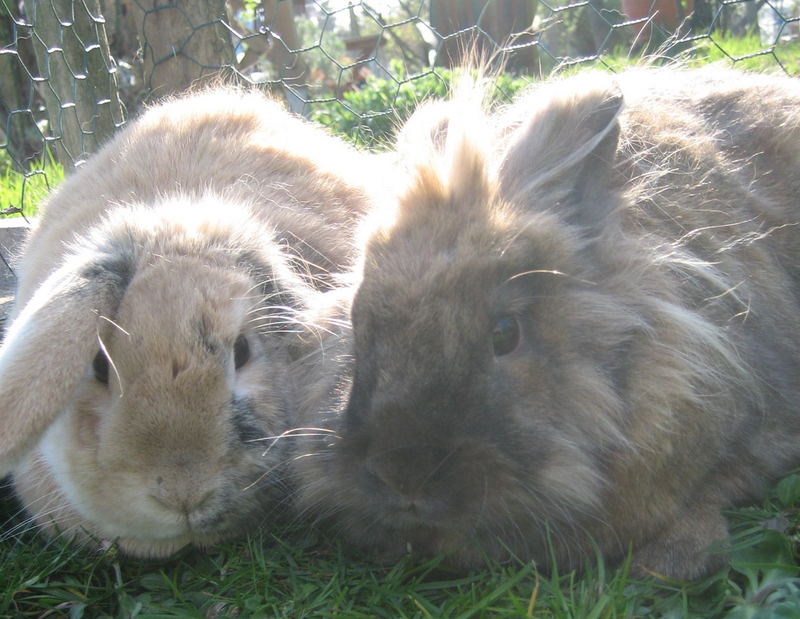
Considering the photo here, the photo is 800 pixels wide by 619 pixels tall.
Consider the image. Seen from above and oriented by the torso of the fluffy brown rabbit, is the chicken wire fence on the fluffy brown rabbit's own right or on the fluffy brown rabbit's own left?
on the fluffy brown rabbit's own right

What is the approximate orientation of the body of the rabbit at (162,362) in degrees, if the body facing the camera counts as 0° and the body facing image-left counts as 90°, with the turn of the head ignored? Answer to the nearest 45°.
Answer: approximately 0°

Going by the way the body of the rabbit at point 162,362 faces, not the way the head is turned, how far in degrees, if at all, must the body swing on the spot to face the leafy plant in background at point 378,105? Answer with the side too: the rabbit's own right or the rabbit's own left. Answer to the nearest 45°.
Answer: approximately 135° to the rabbit's own left

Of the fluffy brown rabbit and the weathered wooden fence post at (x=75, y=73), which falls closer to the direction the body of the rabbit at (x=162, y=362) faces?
the fluffy brown rabbit

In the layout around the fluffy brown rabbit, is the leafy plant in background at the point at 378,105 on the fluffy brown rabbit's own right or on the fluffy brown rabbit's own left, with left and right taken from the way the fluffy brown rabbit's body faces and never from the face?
on the fluffy brown rabbit's own right

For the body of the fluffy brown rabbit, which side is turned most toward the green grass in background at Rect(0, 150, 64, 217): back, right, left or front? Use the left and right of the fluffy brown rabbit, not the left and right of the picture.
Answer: right

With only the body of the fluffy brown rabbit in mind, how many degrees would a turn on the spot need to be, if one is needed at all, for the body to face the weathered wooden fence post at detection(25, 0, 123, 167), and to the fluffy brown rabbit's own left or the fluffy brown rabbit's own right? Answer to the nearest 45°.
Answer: approximately 90° to the fluffy brown rabbit's own right

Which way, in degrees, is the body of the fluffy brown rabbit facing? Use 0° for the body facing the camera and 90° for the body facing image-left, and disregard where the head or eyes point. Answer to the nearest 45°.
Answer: approximately 45°

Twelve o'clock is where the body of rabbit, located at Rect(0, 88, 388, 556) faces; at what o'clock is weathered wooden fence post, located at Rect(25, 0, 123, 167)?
The weathered wooden fence post is roughly at 6 o'clock from the rabbit.

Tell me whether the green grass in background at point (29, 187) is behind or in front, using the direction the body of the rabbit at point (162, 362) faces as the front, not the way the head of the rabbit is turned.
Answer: behind

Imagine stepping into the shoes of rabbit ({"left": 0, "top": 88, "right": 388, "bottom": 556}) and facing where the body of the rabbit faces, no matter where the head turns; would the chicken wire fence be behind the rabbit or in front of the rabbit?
behind

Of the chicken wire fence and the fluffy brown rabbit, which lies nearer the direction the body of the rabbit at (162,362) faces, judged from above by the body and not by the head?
the fluffy brown rabbit
